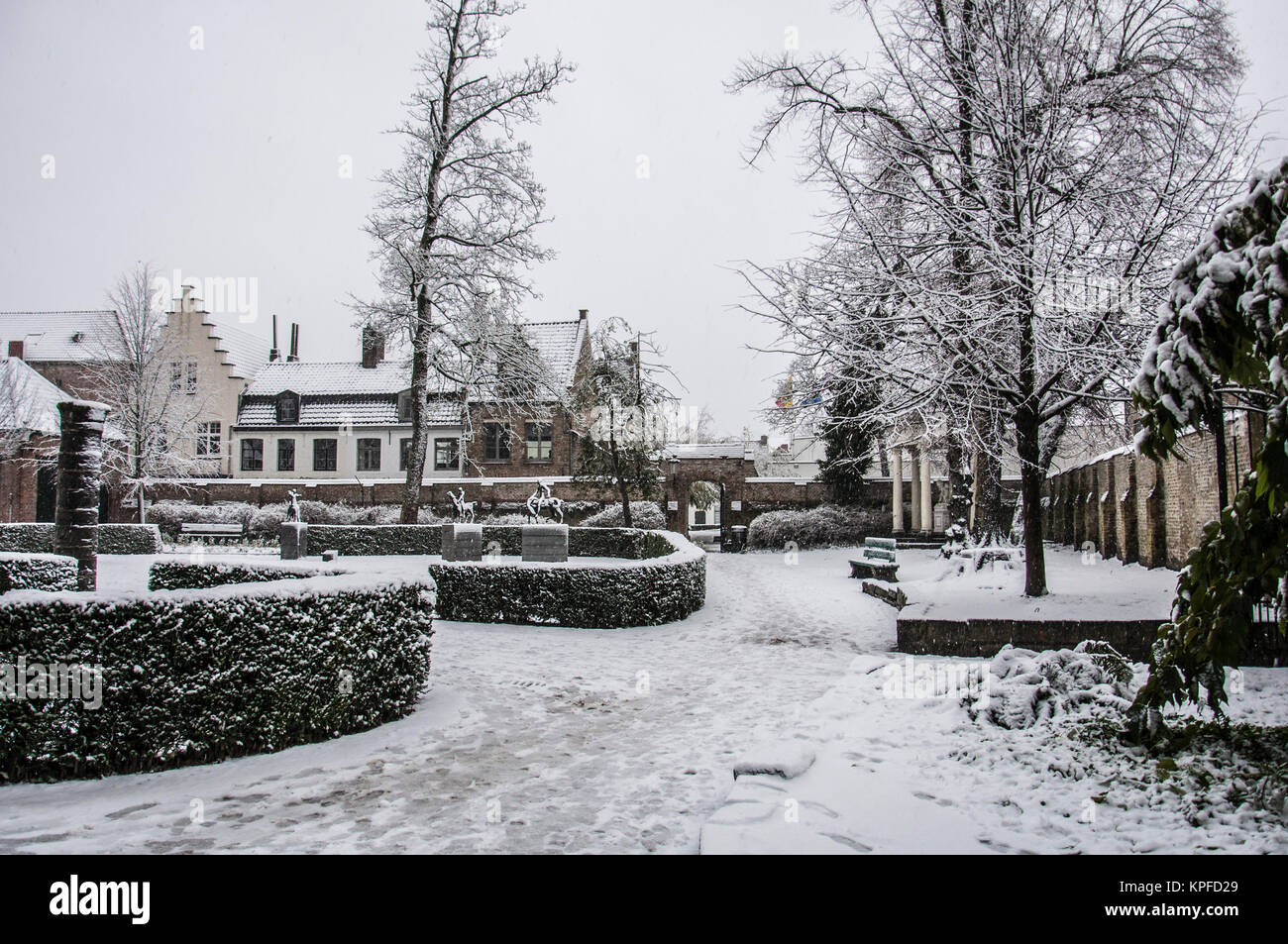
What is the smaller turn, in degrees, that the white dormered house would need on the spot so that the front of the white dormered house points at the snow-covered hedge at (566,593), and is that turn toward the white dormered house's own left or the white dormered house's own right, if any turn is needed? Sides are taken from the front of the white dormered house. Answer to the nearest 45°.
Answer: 0° — it already faces it

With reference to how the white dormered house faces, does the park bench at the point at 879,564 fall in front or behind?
in front

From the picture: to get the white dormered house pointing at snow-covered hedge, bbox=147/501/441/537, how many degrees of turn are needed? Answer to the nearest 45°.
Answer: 0° — it already faces it

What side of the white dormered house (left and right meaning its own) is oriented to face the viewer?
front

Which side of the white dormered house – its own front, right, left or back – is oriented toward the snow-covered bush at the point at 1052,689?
front

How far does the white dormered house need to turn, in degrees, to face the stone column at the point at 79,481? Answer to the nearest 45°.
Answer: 0° — it already faces it

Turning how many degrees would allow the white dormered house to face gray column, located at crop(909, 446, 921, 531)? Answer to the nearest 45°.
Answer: approximately 45° to its left

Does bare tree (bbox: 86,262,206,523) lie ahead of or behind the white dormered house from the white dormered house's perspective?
ahead

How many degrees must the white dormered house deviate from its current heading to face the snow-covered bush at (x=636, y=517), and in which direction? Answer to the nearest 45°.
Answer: approximately 45° to its left

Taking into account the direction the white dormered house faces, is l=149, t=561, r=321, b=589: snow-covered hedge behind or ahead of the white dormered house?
ahead

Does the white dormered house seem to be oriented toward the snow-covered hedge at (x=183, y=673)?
yes
